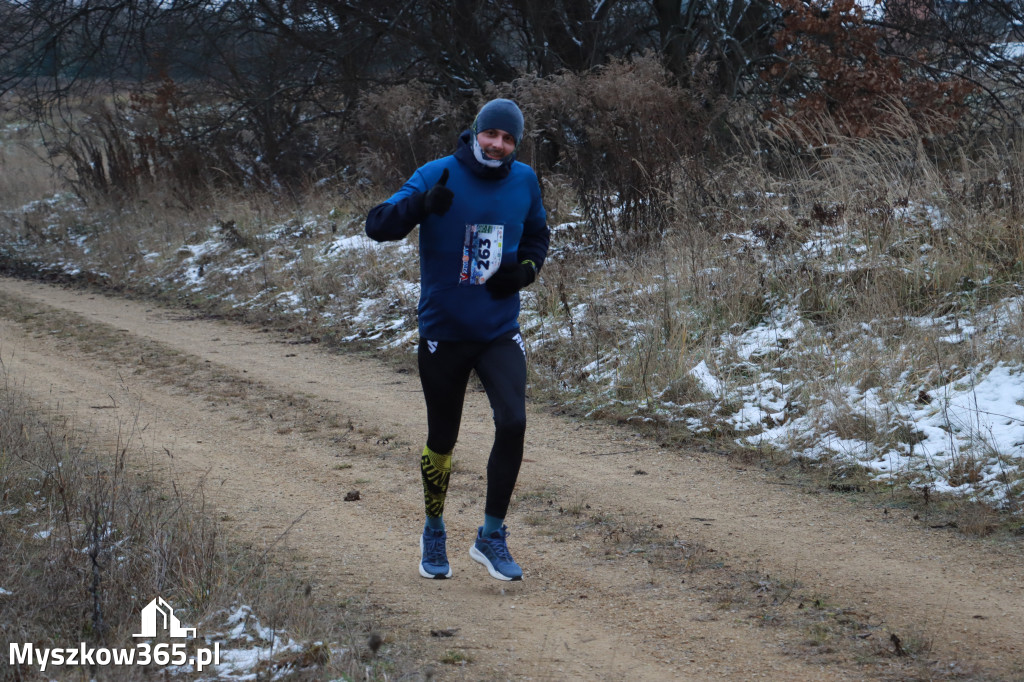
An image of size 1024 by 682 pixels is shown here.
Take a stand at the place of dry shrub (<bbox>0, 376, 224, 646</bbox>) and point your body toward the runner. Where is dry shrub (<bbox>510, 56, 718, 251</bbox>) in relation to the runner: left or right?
left

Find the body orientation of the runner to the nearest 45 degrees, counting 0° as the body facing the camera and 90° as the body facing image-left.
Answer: approximately 0°

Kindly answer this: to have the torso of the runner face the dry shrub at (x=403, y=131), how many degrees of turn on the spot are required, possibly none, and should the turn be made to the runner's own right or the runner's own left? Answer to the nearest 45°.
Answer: approximately 180°

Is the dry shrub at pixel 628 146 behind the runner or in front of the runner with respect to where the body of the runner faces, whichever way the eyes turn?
behind
